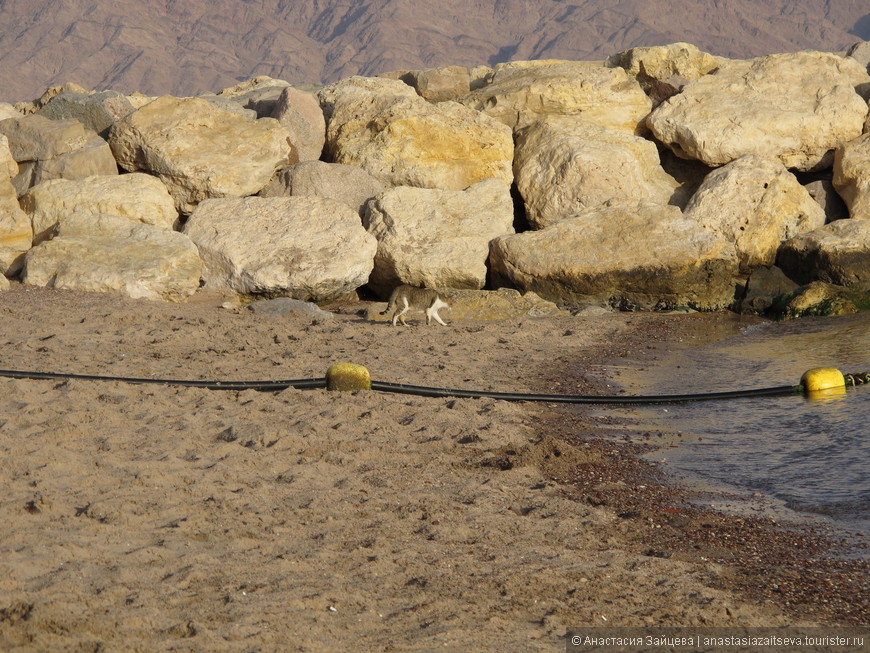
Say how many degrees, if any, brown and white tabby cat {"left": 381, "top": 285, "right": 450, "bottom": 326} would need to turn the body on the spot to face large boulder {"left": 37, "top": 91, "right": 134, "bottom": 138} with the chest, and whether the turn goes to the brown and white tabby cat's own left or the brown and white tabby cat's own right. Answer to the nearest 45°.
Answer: approximately 135° to the brown and white tabby cat's own left

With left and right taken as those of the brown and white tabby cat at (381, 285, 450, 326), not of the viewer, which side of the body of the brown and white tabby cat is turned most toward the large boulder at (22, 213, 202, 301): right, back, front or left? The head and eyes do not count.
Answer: back

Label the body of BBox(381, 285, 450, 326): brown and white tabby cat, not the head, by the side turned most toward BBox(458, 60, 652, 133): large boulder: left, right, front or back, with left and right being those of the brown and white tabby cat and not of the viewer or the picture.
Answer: left

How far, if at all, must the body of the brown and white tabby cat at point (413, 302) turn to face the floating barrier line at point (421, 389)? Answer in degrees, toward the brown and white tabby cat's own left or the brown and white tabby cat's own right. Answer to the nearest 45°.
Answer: approximately 90° to the brown and white tabby cat's own right

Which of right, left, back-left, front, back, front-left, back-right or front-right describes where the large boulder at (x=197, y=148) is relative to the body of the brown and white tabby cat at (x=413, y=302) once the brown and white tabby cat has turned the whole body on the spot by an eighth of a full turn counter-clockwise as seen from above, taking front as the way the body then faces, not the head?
left

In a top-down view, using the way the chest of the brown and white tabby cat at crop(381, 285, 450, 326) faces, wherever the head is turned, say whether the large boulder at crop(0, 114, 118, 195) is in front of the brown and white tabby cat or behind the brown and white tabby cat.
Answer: behind

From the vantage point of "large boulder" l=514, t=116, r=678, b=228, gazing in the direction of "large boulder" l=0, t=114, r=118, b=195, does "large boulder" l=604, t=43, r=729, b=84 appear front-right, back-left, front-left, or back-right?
back-right

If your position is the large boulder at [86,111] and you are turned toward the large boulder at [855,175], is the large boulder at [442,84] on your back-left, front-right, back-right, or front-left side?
front-left

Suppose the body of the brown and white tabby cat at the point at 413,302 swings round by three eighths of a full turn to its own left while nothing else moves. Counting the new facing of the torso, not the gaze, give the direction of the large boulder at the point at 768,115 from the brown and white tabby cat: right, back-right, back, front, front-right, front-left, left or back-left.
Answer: right

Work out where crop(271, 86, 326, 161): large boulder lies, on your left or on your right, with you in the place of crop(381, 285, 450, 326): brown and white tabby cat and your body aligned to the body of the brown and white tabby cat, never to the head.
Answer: on your left

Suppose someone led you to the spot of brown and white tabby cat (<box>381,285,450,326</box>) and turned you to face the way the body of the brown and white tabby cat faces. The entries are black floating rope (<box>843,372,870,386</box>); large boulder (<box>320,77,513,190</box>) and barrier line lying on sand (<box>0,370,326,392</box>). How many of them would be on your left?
1

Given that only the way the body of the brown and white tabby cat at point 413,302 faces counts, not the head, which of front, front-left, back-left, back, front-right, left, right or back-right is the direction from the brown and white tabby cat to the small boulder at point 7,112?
back-left

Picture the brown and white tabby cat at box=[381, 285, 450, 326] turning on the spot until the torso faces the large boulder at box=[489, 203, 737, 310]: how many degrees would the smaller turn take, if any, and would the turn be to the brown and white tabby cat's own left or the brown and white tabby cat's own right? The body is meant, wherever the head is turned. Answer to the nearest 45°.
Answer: approximately 45° to the brown and white tabby cat's own left

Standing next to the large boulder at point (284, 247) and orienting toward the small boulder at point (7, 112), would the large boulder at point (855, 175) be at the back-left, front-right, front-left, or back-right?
back-right

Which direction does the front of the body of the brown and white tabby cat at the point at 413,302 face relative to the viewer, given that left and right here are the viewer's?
facing to the right of the viewer

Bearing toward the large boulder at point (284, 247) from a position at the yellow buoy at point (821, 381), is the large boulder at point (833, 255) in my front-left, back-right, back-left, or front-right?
front-right

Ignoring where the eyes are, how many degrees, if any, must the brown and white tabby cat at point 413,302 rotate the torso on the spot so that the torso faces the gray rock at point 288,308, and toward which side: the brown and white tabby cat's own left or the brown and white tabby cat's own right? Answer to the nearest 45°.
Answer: approximately 135° to the brown and white tabby cat's own left

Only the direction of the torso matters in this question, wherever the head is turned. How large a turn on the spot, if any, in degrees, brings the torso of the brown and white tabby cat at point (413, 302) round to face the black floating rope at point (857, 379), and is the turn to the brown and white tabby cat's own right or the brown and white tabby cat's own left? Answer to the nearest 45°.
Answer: approximately 45° to the brown and white tabby cat's own right

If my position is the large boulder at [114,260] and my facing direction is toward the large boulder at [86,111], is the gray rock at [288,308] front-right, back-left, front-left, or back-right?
back-right
